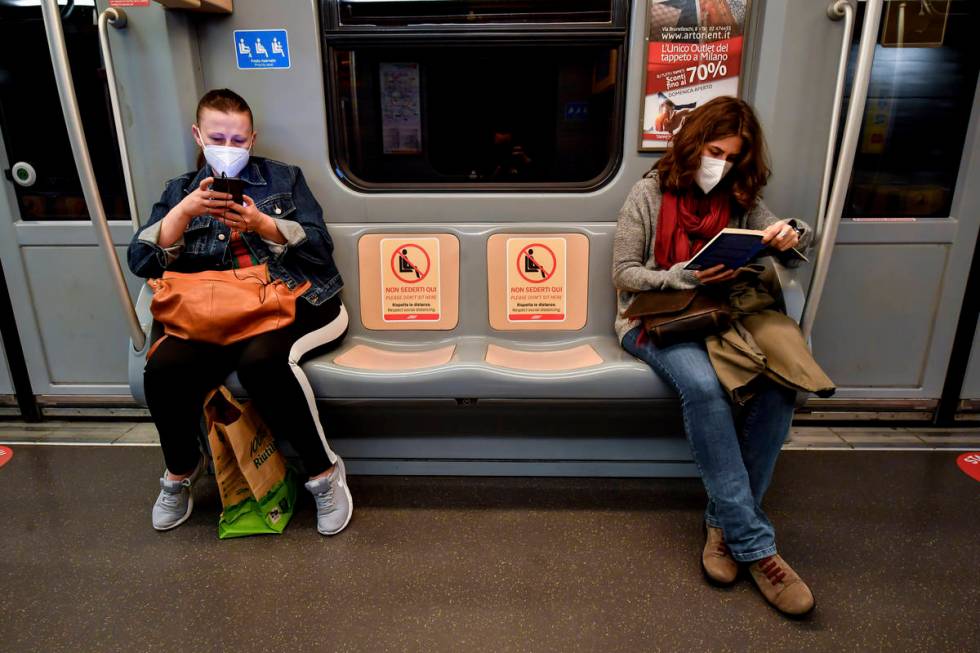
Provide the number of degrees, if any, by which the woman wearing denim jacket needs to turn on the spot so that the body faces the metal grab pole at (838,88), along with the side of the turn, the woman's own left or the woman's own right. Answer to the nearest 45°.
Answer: approximately 90° to the woman's own left

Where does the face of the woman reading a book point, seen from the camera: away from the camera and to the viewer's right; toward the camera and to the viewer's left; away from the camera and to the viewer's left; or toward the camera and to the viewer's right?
toward the camera and to the viewer's right

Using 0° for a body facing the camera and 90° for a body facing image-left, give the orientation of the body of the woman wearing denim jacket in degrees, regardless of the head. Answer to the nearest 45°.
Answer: approximately 0°

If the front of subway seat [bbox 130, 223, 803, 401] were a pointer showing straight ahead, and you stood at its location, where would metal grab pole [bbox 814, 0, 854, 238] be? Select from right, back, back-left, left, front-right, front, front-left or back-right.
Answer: left

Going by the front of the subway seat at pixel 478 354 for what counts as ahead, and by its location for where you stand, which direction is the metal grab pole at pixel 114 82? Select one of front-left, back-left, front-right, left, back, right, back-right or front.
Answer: right

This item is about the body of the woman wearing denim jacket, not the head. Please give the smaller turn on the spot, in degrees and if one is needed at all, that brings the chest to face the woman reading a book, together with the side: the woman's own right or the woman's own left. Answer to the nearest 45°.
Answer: approximately 45° to the woman's own left

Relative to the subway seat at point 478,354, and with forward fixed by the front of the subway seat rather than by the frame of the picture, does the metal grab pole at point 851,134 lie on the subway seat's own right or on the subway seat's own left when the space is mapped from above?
on the subway seat's own left
